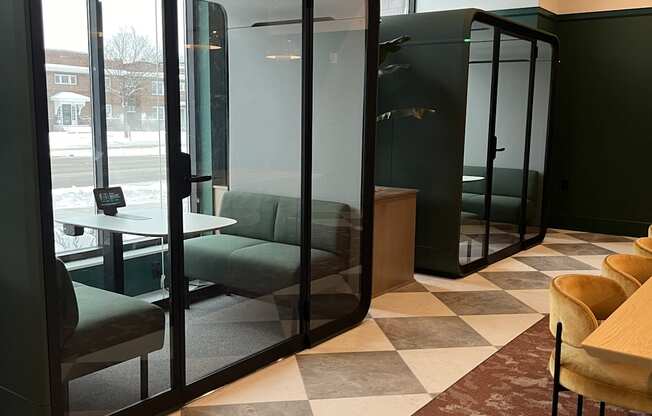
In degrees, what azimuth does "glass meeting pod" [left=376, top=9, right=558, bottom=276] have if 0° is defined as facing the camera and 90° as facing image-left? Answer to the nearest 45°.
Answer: approximately 315°

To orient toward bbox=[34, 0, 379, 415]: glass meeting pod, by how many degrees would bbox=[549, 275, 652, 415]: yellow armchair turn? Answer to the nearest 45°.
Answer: approximately 135° to its right

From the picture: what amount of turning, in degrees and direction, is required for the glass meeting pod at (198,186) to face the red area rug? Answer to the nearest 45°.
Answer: approximately 45° to its left

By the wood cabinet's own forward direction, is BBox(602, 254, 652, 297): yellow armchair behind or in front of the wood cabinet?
in front

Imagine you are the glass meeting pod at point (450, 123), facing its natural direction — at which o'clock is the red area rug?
The red area rug is roughly at 1 o'clock from the glass meeting pod.

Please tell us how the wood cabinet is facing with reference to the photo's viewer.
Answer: facing the viewer and to the right of the viewer

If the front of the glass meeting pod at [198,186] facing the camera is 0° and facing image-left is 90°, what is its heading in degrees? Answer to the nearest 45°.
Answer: approximately 315°
